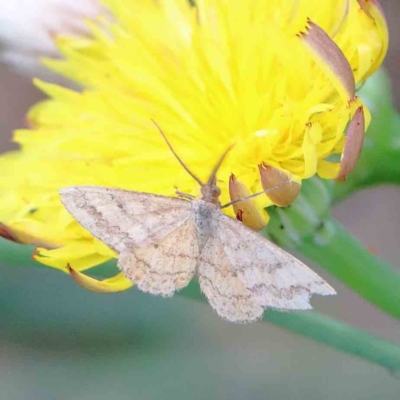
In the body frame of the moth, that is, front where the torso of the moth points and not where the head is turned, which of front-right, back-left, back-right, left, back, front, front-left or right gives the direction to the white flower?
front-left

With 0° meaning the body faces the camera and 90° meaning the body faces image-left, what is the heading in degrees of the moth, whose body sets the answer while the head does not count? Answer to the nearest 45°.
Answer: approximately 180°
